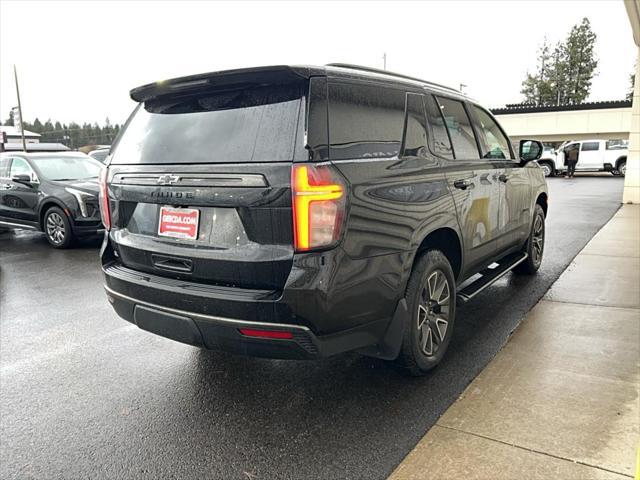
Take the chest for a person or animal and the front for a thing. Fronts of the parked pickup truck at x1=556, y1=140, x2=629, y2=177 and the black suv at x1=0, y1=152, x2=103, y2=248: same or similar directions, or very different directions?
very different directions

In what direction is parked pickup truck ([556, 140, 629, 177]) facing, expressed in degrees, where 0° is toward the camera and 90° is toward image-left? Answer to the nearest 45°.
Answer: approximately 90°

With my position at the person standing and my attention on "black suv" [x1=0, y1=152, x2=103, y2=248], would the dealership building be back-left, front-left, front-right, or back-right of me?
back-right

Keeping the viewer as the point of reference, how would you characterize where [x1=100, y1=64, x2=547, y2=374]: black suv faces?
facing away from the viewer and to the right of the viewer

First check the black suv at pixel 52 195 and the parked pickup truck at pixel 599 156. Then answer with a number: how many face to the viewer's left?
1

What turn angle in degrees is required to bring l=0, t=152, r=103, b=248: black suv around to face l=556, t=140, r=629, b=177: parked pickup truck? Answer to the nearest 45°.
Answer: approximately 45° to its left

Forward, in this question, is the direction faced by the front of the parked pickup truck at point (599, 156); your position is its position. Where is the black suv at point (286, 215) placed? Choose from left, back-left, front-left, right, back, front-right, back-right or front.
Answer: left

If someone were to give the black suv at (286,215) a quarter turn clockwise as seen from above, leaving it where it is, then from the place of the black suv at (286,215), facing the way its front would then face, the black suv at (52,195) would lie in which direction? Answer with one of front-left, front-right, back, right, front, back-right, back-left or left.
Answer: back

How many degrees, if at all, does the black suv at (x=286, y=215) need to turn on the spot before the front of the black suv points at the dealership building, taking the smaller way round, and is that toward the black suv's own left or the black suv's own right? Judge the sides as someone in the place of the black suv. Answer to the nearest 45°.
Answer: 0° — it already faces it

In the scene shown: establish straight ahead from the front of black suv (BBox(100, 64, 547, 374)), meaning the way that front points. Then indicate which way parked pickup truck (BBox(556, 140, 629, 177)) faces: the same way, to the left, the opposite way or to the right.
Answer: to the left

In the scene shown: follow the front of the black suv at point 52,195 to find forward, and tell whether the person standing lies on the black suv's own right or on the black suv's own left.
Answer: on the black suv's own left

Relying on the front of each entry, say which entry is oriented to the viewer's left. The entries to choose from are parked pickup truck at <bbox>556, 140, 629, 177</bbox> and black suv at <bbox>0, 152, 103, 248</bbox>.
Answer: the parked pickup truck

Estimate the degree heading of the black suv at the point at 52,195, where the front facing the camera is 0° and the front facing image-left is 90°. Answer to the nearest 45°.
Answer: approximately 315°

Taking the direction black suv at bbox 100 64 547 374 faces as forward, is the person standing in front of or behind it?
in front
